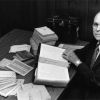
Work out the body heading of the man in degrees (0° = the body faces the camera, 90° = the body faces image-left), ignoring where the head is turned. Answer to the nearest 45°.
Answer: approximately 0°

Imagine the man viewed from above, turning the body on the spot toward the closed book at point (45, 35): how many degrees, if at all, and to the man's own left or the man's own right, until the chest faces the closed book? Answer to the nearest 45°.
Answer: approximately 135° to the man's own right

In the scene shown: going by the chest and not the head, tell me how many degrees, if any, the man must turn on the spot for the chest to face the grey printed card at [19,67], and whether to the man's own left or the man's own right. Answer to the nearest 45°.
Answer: approximately 90° to the man's own right

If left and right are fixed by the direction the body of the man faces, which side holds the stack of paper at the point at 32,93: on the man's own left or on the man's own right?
on the man's own right

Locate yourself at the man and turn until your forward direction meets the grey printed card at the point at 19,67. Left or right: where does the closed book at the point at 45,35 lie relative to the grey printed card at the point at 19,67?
right
